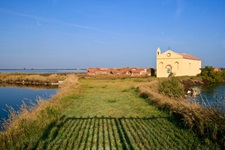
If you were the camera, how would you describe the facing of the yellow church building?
facing the viewer and to the left of the viewer

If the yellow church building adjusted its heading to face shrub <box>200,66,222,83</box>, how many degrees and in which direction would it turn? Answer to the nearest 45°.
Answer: approximately 90° to its left

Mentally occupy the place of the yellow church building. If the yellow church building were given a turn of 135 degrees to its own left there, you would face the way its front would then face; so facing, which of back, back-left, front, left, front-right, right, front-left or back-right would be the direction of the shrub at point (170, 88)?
right
